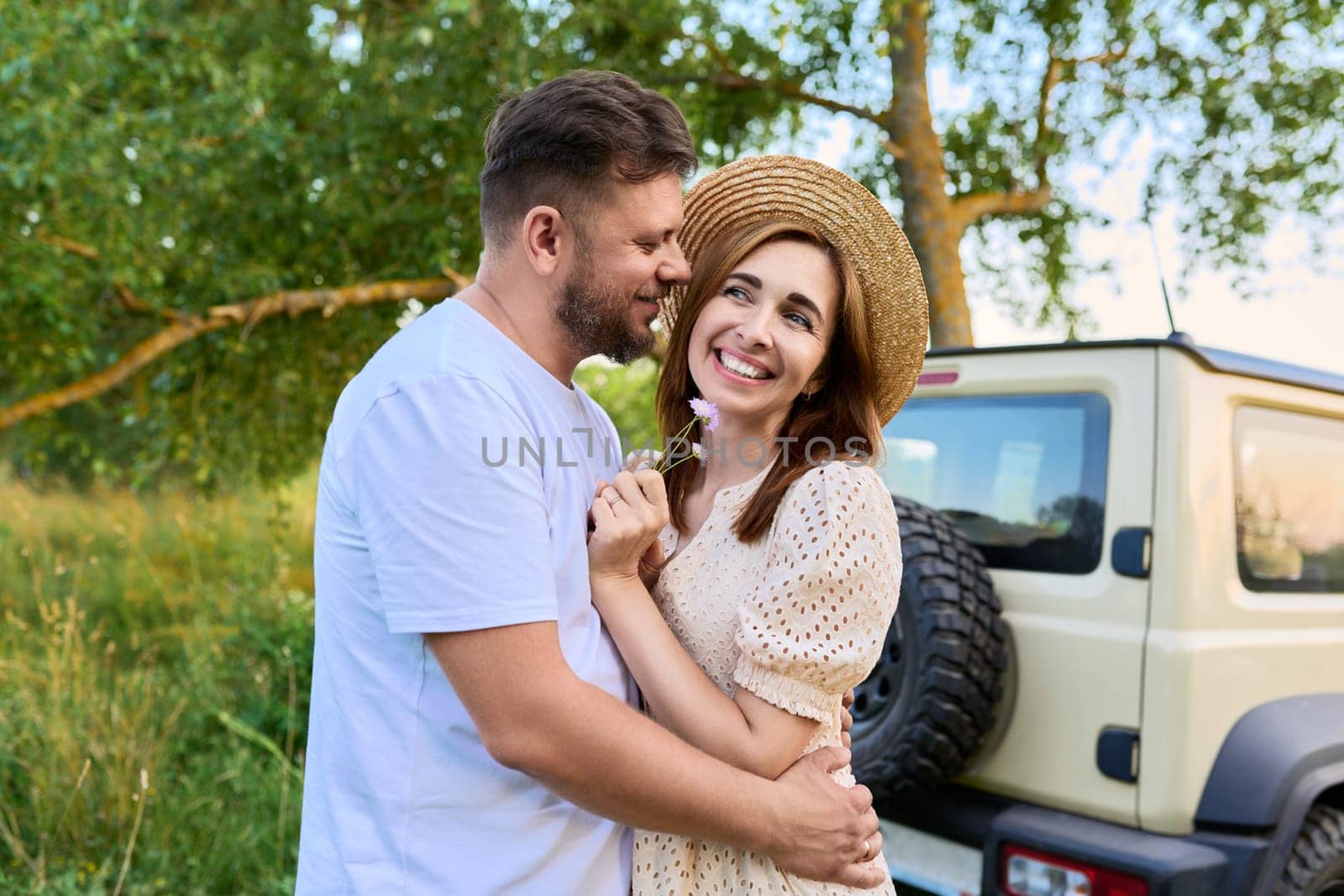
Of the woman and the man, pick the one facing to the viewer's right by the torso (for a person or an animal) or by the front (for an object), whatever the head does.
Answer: the man

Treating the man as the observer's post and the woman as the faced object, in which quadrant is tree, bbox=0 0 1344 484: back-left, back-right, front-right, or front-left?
front-left

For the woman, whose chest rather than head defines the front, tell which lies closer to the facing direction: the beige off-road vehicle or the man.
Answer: the man

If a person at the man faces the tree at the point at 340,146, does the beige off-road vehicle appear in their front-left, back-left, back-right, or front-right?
front-right

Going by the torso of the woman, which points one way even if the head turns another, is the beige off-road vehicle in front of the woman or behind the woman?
behind

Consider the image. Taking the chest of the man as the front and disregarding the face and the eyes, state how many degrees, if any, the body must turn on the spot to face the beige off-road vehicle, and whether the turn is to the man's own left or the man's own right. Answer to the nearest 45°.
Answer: approximately 45° to the man's own left

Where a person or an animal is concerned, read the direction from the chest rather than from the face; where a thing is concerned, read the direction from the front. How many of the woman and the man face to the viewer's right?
1

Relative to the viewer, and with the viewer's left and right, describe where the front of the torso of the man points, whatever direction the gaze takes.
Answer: facing to the right of the viewer

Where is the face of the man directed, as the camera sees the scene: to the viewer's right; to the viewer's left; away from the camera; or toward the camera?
to the viewer's right

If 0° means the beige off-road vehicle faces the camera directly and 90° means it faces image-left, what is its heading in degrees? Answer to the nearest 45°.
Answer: approximately 225°

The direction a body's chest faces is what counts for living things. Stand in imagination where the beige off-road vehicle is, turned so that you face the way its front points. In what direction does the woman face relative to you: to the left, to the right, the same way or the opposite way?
the opposite way

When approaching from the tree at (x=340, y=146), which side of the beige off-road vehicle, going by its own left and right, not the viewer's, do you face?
left
